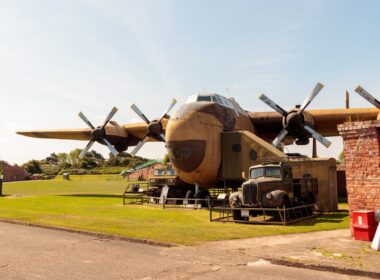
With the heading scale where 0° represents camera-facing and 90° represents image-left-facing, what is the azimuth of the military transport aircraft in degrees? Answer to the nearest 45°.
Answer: approximately 45°

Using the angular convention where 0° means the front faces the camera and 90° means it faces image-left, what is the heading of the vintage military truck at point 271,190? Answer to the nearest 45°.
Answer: approximately 45°

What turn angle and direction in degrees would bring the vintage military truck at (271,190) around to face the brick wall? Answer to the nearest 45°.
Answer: approximately 90° to its left

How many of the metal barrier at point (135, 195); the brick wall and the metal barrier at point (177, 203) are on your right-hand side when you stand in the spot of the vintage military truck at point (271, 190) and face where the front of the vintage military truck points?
2

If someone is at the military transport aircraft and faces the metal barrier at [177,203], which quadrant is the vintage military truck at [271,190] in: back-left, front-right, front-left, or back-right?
front-left

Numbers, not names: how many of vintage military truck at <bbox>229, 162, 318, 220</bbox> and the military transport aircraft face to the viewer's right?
0

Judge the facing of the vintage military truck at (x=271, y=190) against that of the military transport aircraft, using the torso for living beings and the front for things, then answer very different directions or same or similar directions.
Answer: same or similar directions

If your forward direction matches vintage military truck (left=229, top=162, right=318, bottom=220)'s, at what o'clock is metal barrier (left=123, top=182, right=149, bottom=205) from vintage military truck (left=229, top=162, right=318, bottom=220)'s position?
The metal barrier is roughly at 3 o'clock from the vintage military truck.

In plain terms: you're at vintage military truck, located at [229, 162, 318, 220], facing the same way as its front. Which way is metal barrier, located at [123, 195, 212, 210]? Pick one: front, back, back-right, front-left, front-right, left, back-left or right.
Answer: right

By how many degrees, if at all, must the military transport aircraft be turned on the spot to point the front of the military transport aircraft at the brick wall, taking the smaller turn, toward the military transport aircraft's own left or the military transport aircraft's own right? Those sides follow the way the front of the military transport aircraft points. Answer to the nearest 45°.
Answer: approximately 45° to the military transport aircraft's own left
